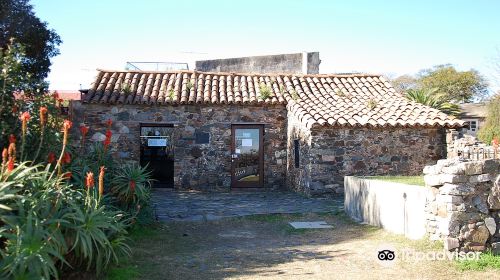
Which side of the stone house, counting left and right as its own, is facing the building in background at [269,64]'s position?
back

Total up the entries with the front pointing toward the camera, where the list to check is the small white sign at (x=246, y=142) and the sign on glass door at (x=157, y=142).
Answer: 2

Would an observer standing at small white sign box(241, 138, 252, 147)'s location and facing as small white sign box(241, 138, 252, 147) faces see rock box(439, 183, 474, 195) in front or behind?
in front

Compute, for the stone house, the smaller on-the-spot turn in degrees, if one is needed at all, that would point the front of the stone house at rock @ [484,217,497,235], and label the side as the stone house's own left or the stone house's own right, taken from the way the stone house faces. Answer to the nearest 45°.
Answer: approximately 45° to the stone house's own left

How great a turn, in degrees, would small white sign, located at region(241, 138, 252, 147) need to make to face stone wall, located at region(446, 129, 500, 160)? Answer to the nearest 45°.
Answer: approximately 90° to its left

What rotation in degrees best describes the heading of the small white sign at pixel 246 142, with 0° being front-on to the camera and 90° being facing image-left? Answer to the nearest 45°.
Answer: approximately 0°

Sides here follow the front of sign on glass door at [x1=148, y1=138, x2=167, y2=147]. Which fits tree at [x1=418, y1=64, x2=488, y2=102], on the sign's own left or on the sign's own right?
on the sign's own left

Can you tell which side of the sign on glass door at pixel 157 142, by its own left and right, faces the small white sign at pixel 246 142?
left

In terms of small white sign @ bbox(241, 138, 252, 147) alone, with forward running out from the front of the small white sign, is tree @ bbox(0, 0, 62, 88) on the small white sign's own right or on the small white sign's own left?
on the small white sign's own right

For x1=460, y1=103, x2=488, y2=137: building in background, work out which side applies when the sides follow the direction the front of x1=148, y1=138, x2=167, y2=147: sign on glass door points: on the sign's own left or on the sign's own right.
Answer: on the sign's own left

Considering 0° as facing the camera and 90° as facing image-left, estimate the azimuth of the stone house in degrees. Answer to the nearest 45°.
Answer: approximately 0°

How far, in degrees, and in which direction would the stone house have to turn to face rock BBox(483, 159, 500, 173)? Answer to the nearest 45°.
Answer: approximately 45° to its left
